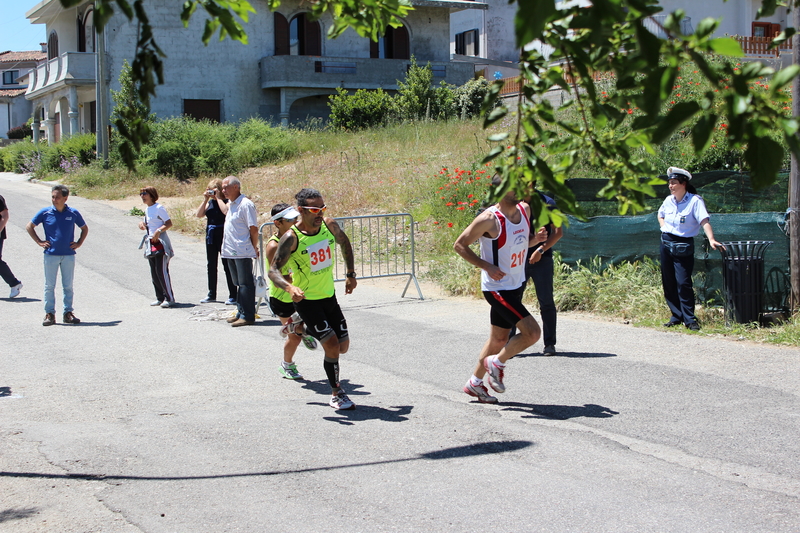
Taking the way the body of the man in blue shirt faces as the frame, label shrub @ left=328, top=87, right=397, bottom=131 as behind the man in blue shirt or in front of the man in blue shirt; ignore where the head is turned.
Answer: behind

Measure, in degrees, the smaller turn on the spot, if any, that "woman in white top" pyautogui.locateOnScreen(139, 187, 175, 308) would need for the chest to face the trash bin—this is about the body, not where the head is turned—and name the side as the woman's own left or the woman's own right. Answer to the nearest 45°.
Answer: approximately 90° to the woman's own left

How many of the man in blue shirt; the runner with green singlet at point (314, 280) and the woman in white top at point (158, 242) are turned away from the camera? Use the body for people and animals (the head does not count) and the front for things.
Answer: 0

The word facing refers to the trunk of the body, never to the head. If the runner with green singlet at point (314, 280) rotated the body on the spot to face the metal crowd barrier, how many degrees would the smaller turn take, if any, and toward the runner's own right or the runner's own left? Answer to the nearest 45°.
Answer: approximately 135° to the runner's own left

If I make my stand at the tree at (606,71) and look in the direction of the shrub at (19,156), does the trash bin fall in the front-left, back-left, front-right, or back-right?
front-right

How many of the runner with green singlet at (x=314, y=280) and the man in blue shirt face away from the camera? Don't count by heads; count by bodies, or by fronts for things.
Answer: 0

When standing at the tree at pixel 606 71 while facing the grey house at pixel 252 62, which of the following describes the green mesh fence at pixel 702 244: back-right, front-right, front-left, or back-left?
front-right

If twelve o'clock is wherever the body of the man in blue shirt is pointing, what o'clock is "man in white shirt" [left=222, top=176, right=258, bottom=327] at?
The man in white shirt is roughly at 10 o'clock from the man in blue shirt.

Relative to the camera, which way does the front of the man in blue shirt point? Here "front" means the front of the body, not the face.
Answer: toward the camera

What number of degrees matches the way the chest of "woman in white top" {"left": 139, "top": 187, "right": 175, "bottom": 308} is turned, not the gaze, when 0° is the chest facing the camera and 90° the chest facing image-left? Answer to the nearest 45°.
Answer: approximately 45°

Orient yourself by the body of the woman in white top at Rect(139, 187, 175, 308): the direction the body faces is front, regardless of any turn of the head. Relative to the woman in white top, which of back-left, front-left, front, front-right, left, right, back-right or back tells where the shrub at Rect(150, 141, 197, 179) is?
back-right
